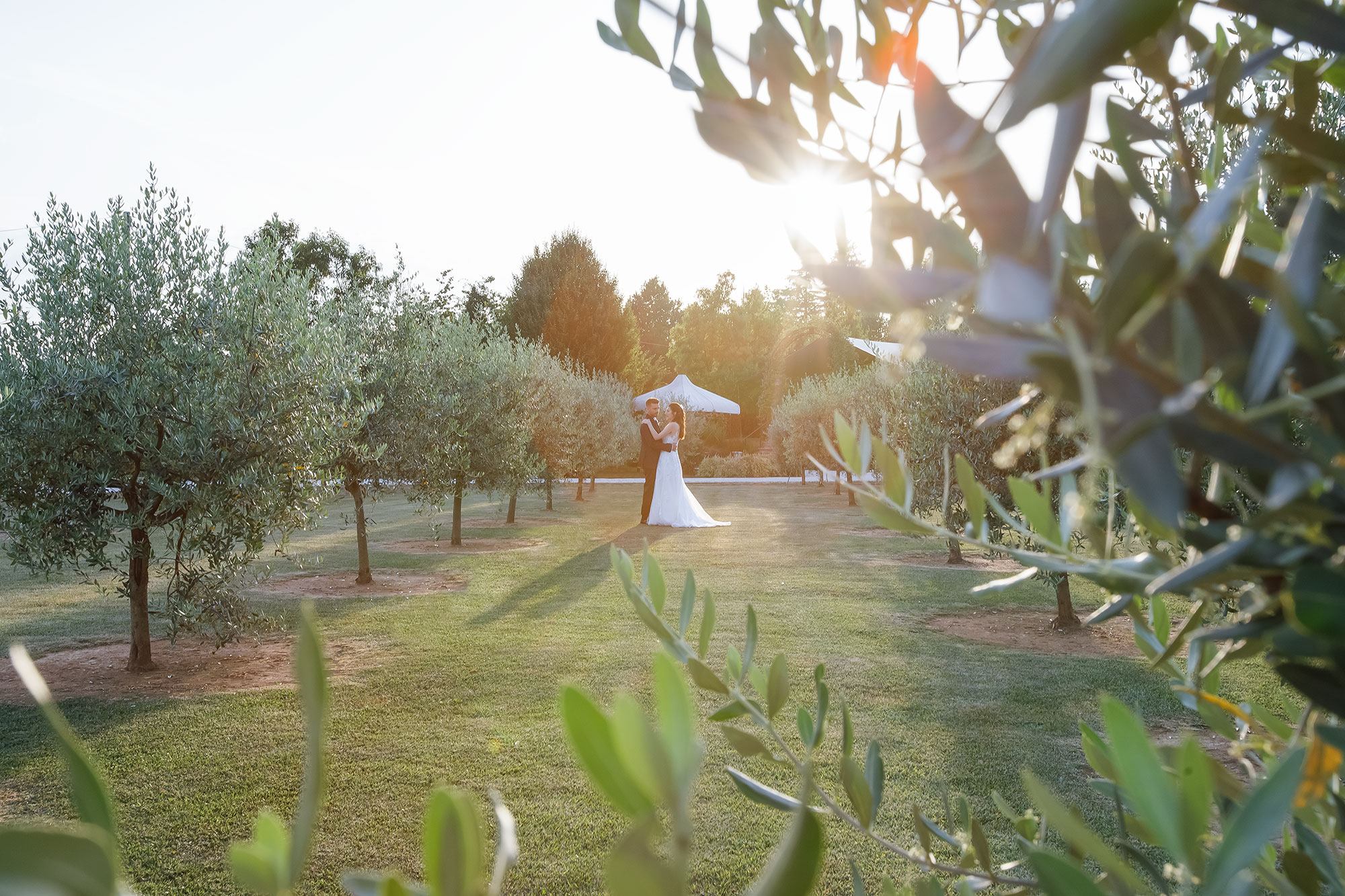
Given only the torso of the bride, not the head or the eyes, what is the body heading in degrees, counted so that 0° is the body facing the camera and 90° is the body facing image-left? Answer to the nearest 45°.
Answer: approximately 90°

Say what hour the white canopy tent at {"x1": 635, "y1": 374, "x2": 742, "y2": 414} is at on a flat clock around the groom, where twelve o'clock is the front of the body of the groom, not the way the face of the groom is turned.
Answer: The white canopy tent is roughly at 9 o'clock from the groom.

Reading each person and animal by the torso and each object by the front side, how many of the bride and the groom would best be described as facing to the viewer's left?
1

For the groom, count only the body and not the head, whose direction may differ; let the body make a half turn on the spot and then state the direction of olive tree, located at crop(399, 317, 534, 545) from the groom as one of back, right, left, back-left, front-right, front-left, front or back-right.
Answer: front-left

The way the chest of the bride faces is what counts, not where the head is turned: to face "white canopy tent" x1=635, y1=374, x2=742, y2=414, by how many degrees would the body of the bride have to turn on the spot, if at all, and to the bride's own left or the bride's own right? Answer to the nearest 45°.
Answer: approximately 90° to the bride's own right

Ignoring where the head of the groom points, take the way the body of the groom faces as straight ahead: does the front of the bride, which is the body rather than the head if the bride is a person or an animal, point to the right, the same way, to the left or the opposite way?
the opposite way

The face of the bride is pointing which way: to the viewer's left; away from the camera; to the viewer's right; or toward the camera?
to the viewer's left

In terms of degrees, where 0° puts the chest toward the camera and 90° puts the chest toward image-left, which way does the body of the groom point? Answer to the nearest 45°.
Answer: approximately 270°
